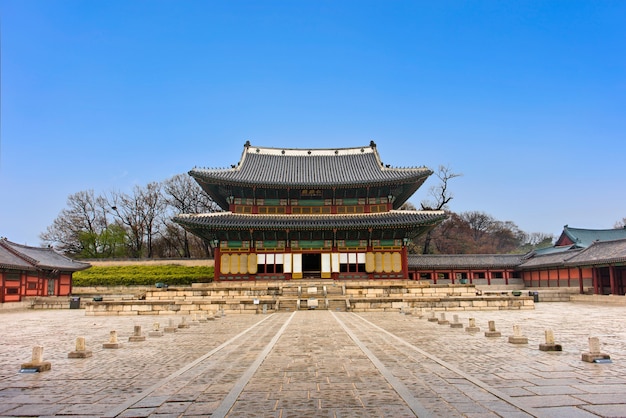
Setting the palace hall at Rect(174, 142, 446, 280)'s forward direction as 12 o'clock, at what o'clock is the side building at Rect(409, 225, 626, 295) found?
The side building is roughly at 9 o'clock from the palace hall.

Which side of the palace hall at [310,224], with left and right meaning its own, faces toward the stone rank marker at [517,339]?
front

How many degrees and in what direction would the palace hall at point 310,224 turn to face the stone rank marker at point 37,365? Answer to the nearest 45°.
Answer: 0° — it already faces it

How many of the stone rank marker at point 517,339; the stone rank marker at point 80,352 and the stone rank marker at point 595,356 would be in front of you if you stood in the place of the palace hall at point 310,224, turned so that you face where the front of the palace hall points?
3

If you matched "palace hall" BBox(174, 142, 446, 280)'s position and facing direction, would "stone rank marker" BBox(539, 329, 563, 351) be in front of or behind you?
in front

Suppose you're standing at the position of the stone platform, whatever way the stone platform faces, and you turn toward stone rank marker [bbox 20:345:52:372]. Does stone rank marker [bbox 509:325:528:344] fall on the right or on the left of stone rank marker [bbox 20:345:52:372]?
left

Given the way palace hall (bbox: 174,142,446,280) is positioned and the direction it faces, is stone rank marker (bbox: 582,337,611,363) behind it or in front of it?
in front

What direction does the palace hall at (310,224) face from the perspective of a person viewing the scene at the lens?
facing the viewer

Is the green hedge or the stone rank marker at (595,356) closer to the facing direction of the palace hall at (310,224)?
the stone rank marker

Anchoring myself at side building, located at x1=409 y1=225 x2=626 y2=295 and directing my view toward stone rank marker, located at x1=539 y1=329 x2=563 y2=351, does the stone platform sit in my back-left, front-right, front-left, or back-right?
front-right

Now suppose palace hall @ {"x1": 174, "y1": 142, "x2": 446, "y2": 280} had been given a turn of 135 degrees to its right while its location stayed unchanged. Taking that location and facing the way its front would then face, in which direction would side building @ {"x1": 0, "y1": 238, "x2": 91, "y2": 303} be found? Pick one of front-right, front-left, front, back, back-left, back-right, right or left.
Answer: front-left
